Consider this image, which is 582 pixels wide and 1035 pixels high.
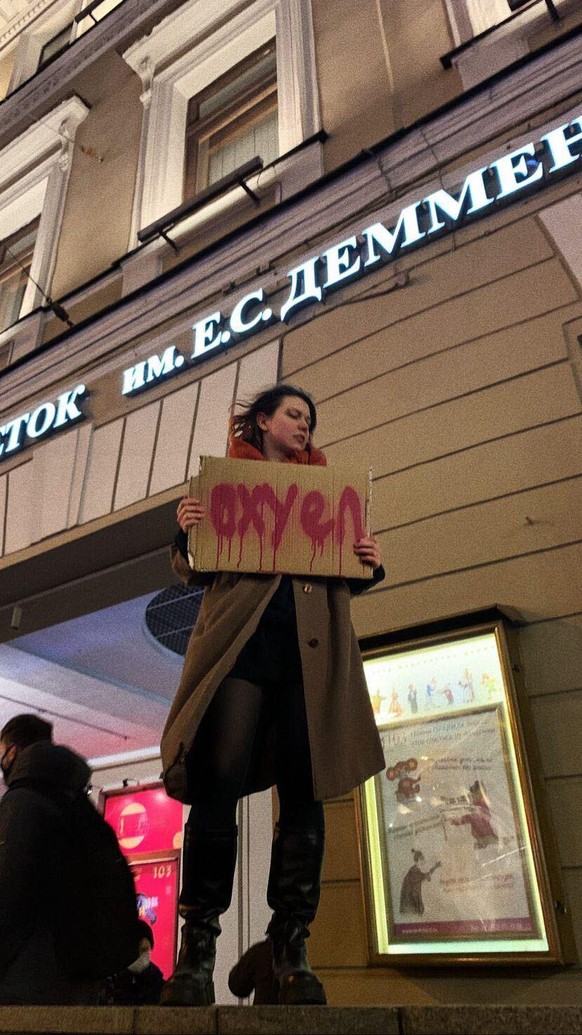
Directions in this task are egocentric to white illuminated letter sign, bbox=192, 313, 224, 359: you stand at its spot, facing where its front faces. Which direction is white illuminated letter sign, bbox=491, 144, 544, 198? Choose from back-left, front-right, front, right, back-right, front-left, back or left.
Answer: left

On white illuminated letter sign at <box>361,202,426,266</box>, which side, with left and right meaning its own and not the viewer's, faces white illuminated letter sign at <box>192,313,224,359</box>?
right

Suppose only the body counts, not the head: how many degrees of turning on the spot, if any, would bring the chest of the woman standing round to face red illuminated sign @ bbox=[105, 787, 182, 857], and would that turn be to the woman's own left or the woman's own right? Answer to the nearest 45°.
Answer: approximately 180°

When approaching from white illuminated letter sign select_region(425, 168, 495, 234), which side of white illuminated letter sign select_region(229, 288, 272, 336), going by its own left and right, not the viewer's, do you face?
left

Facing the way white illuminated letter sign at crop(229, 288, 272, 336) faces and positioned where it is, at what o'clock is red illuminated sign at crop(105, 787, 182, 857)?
The red illuminated sign is roughly at 4 o'clock from the white illuminated letter sign.

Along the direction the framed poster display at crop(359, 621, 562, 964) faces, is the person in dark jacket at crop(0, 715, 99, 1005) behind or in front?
in front

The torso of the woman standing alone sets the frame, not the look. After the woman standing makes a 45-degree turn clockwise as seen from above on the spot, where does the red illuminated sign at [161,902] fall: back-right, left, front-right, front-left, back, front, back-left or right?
back-right

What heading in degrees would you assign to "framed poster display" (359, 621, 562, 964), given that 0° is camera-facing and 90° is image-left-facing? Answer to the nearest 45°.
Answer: approximately 45°
